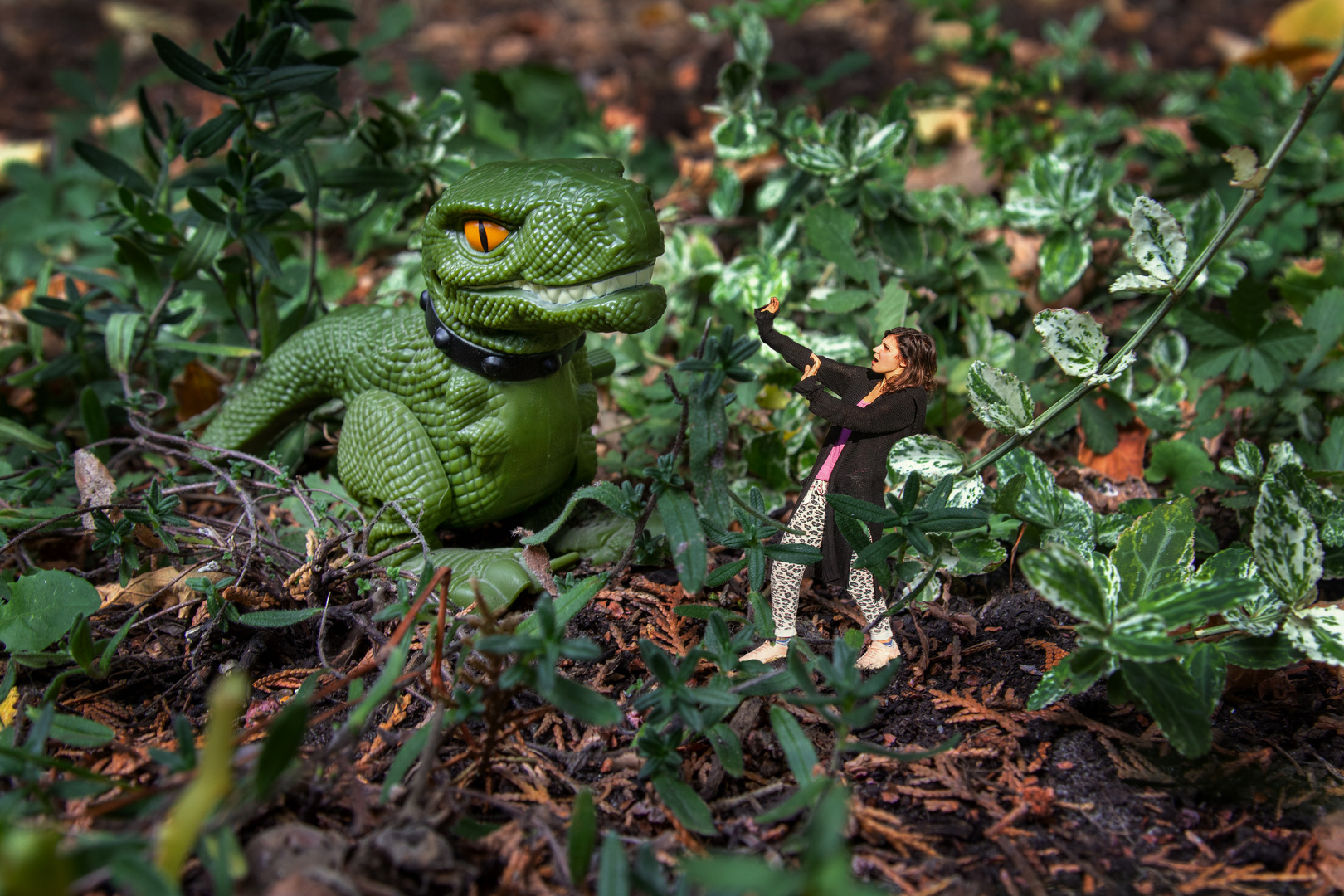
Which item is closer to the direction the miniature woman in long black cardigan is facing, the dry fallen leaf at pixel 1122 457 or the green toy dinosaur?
the green toy dinosaur

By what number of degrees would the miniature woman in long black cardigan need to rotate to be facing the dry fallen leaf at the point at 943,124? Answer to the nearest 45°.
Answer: approximately 90° to its right

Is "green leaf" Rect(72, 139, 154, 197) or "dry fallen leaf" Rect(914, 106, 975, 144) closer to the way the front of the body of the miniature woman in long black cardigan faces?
the green leaf

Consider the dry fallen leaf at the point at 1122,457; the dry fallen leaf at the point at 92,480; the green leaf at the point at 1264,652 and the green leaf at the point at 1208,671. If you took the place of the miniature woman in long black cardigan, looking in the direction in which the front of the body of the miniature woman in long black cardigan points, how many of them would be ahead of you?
1

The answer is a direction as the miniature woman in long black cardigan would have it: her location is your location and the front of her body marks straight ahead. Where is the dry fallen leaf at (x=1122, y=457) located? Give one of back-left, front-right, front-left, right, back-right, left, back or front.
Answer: back-right

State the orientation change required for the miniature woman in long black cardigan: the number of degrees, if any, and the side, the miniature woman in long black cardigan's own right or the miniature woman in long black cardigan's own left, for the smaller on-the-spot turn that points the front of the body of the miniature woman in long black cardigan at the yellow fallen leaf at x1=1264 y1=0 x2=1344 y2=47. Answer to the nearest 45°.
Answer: approximately 135° to the miniature woman in long black cardigan's own right

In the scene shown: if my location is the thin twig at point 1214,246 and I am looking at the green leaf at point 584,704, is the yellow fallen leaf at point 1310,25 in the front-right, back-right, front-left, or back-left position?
back-right

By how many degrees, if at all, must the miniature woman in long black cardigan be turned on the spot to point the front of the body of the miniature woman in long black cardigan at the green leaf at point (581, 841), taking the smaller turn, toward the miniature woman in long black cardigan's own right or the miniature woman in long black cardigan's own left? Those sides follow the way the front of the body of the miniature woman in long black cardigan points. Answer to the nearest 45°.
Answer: approximately 45° to the miniature woman in long black cardigan's own left

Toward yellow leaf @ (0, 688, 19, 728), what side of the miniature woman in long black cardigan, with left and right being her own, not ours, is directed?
front

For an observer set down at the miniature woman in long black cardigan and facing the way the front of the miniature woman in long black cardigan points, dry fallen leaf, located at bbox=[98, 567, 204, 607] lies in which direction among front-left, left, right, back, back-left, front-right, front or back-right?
front

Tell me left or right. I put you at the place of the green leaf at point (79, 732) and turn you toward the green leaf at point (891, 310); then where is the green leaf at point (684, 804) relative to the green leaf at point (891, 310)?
right

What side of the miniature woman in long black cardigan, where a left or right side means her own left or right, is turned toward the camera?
left

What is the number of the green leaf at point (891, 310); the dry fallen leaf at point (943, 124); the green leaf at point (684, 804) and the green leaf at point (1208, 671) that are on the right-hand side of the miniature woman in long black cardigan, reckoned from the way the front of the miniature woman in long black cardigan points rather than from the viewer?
2

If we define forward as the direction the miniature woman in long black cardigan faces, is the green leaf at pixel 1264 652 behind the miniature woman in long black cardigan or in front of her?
behind

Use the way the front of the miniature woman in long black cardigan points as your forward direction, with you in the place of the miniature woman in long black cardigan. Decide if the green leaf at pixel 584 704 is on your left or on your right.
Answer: on your left

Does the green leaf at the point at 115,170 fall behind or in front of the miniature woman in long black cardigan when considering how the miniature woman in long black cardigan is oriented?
in front
